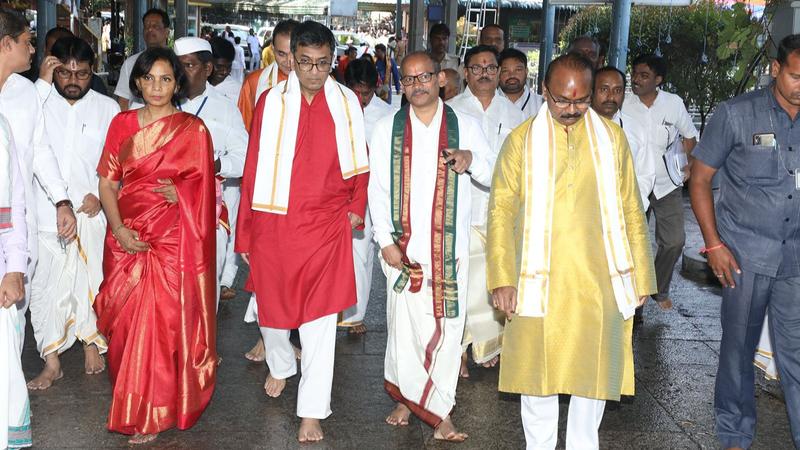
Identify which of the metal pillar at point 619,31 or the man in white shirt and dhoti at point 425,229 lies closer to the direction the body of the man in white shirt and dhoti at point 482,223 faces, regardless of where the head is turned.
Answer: the man in white shirt and dhoti

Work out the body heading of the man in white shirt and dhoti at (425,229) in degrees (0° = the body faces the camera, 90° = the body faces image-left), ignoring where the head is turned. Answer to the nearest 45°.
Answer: approximately 0°

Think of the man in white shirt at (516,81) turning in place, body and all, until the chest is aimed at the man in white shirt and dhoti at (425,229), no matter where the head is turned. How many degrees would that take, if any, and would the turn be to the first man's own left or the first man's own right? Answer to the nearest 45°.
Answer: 0° — they already face them

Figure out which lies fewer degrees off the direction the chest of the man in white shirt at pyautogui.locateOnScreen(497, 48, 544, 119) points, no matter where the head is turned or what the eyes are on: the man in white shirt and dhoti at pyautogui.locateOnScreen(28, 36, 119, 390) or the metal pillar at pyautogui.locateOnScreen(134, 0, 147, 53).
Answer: the man in white shirt and dhoti

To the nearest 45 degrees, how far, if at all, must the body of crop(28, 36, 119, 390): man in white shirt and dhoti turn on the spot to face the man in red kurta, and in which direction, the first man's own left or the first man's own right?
approximately 45° to the first man's own left

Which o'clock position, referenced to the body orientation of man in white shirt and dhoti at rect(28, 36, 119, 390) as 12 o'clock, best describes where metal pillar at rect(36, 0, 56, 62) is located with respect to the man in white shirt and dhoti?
The metal pillar is roughly at 6 o'clock from the man in white shirt and dhoti.

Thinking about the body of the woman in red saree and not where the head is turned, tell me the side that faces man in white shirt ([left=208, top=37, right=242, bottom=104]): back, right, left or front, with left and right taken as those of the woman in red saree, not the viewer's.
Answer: back
